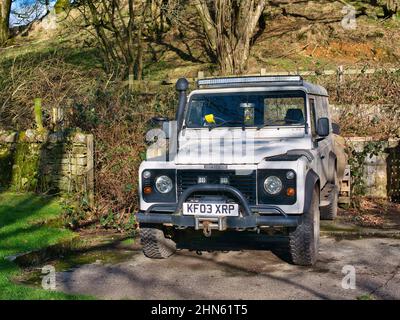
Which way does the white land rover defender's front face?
toward the camera

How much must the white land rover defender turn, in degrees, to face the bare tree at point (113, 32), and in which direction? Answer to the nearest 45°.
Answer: approximately 180°

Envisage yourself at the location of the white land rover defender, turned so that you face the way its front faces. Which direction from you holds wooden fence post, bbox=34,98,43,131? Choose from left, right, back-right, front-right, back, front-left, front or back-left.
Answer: back-right

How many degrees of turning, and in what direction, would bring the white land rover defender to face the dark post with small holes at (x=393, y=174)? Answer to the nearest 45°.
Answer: approximately 135° to its left

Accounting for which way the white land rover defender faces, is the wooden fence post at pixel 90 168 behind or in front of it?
behind
